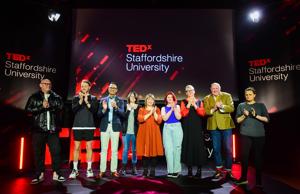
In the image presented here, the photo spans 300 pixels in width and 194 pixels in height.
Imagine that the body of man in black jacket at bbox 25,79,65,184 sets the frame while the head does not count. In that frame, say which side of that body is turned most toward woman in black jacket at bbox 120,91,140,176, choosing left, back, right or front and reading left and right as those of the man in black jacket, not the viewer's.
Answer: left

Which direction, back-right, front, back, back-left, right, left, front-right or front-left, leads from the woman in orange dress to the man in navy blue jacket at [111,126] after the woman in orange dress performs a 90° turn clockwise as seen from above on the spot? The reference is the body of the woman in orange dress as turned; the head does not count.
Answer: front

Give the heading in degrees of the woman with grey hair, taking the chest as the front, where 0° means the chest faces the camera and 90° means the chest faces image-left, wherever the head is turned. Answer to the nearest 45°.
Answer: approximately 0°

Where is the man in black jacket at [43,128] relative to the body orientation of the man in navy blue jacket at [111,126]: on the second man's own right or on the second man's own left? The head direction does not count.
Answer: on the second man's own right

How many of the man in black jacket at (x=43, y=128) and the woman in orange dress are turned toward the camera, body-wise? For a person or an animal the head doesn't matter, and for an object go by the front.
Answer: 2

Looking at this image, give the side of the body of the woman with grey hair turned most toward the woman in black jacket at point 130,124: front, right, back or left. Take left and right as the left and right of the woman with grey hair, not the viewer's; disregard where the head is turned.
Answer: right
